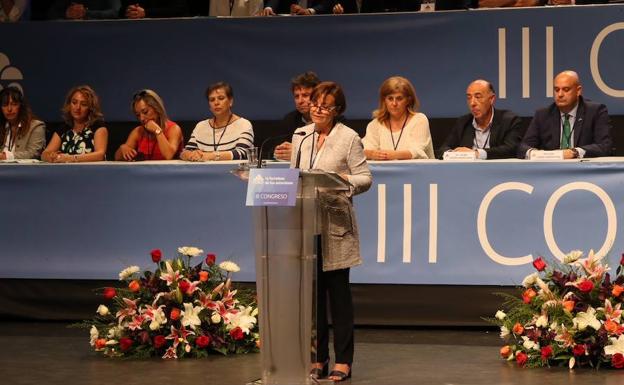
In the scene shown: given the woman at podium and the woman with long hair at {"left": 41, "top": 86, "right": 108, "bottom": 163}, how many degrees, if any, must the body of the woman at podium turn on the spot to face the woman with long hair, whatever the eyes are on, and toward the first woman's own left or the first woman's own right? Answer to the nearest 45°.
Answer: approximately 90° to the first woman's own right

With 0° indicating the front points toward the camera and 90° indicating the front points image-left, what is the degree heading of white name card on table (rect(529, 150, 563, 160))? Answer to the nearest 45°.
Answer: approximately 0°

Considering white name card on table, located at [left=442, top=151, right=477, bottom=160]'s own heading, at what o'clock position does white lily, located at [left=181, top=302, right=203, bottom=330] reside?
The white lily is roughly at 2 o'clock from the white name card on table.

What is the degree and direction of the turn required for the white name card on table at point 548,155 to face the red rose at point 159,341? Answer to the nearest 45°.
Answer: approximately 45° to its right

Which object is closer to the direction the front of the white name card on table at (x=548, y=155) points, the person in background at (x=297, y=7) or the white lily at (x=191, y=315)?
the white lily

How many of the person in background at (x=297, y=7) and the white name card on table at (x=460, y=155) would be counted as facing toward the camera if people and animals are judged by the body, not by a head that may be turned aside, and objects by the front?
2

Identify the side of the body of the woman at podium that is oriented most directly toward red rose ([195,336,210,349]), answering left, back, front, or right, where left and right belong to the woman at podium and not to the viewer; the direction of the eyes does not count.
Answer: right

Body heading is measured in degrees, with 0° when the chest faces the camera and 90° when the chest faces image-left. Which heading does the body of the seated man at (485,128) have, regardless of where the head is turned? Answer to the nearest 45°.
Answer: approximately 45°

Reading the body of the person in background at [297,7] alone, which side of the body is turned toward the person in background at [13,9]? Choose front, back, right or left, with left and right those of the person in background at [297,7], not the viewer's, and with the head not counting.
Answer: right

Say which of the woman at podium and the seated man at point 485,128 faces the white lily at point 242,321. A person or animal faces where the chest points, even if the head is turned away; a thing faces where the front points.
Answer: the seated man

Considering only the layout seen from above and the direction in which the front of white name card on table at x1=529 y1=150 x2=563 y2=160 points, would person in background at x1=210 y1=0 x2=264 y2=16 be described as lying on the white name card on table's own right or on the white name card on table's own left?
on the white name card on table's own right
